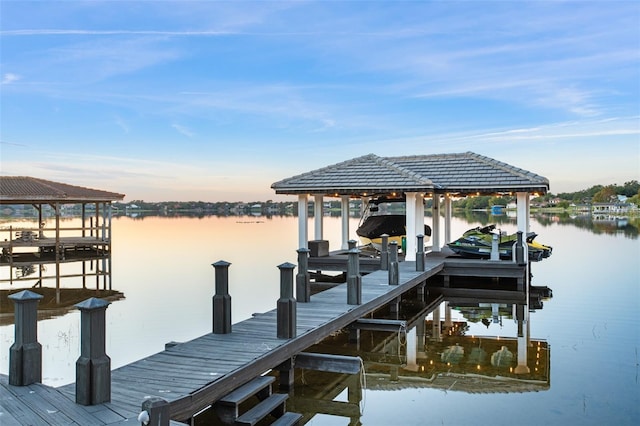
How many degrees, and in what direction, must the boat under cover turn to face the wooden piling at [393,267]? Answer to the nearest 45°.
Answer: approximately 45° to its left

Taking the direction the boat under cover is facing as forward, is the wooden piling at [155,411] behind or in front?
in front

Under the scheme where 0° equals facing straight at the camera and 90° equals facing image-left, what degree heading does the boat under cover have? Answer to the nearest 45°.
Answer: approximately 45°

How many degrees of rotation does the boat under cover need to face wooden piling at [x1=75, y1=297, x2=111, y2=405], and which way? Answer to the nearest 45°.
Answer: approximately 45° to its left

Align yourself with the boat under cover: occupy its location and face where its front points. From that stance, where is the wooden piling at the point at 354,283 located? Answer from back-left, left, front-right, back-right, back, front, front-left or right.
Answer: front-left

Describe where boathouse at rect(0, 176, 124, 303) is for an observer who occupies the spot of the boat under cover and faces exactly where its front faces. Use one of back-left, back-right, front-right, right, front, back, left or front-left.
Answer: front-right

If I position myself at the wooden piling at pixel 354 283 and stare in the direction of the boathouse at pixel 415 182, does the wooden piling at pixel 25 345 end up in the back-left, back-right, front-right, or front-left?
back-left

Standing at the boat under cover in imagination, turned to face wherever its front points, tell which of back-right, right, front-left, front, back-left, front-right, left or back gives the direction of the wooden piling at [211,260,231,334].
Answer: front-left

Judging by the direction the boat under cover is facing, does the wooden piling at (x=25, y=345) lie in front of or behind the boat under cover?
in front

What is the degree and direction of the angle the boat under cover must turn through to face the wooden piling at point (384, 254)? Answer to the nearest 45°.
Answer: approximately 45° to its left
